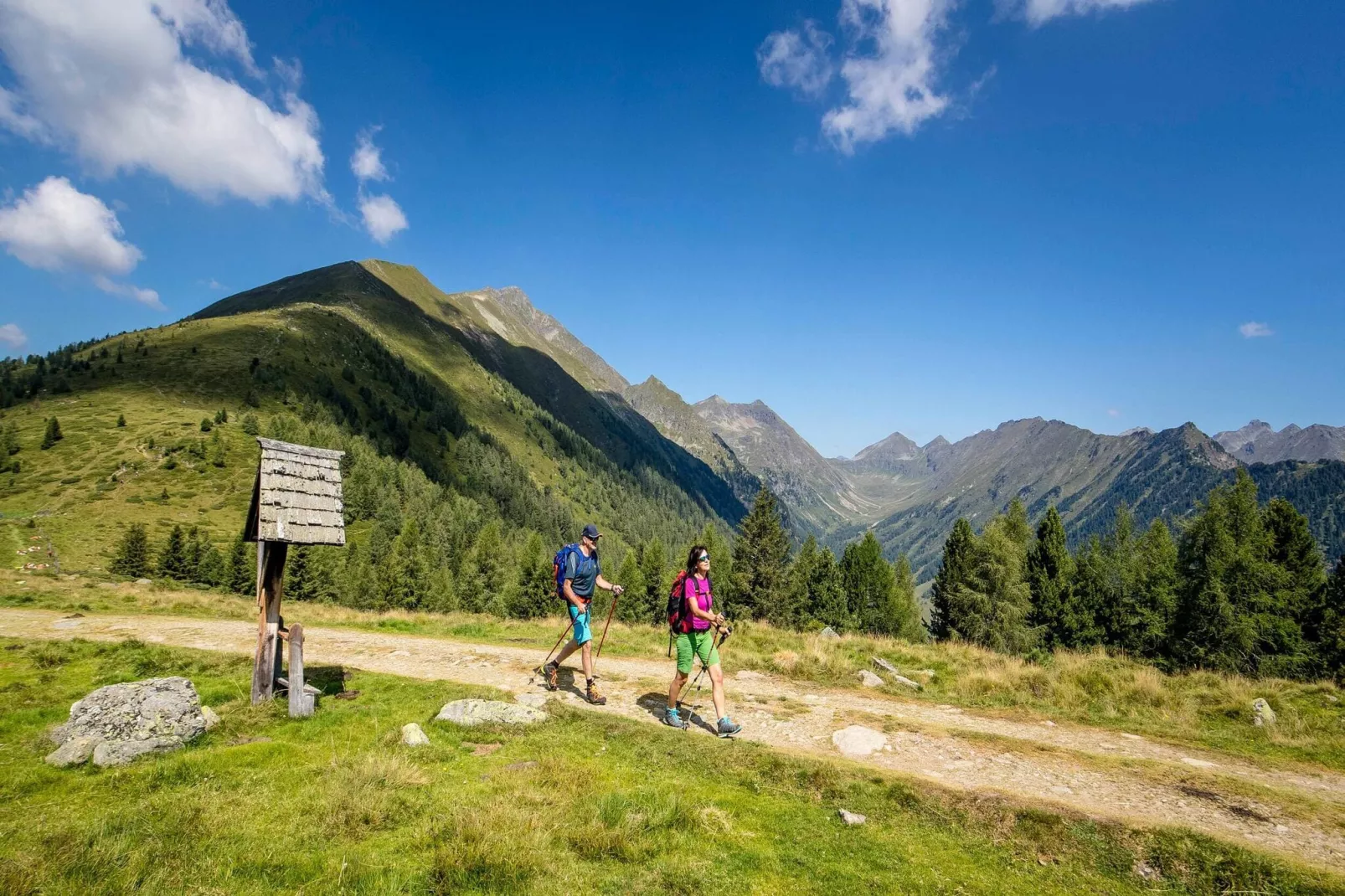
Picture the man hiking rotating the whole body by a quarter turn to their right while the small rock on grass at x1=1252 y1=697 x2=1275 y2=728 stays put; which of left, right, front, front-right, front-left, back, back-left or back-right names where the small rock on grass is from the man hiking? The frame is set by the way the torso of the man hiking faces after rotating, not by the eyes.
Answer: back-left

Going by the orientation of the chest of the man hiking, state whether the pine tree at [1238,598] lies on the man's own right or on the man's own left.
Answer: on the man's own left

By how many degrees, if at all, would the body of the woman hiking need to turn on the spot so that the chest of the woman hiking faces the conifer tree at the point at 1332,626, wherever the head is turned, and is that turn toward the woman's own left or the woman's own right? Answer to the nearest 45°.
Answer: approximately 90° to the woman's own left

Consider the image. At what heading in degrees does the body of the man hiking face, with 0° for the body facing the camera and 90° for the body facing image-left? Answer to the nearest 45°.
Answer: approximately 315°

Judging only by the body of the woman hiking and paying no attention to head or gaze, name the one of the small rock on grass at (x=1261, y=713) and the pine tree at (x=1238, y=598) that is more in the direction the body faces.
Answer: the small rock on grass

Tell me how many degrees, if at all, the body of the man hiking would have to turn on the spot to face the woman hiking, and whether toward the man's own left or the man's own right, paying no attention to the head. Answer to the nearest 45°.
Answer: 0° — they already face them

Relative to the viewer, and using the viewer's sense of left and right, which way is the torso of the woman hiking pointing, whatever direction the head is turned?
facing the viewer and to the right of the viewer

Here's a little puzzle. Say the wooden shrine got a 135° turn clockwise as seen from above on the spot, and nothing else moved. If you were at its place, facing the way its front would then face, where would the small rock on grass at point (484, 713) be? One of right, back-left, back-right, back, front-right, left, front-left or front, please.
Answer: left

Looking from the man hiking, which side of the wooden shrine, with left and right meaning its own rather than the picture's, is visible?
front

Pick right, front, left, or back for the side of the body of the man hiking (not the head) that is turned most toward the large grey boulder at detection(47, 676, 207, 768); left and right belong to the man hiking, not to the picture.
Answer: right
